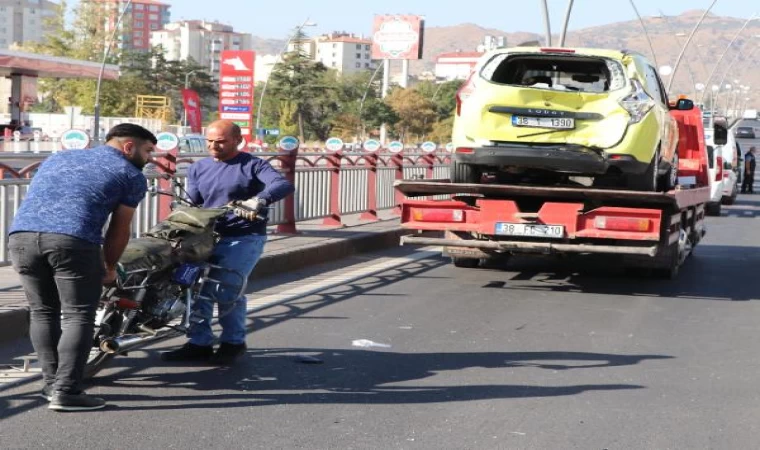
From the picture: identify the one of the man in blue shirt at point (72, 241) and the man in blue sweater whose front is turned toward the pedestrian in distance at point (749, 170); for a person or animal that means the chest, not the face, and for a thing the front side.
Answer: the man in blue shirt

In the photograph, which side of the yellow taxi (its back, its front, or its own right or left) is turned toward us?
back

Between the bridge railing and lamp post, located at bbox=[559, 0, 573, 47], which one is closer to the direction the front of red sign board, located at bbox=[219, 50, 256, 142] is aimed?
the bridge railing

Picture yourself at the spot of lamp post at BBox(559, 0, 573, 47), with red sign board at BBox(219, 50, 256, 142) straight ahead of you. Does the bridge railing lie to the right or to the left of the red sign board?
left

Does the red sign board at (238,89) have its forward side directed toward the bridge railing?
yes

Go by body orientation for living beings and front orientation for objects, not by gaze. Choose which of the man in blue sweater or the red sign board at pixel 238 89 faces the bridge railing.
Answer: the red sign board

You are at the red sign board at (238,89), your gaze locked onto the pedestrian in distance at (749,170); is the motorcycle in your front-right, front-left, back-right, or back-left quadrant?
front-right

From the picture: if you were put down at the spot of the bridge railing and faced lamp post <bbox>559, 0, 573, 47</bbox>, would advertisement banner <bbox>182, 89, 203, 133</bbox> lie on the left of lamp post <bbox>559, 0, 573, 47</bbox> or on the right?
left

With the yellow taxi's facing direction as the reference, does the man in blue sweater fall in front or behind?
behind

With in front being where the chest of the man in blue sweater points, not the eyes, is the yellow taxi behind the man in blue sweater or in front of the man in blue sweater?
behind

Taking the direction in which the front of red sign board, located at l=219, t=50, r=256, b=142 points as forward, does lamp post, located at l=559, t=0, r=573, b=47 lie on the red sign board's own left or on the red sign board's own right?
on the red sign board's own left

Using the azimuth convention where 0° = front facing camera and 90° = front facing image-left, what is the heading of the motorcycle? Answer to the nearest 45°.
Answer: approximately 225°
